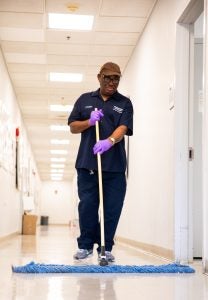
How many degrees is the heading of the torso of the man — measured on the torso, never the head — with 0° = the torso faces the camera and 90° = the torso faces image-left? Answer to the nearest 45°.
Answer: approximately 0°

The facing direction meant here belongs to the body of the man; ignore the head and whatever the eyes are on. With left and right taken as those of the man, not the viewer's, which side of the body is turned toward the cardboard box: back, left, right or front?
back

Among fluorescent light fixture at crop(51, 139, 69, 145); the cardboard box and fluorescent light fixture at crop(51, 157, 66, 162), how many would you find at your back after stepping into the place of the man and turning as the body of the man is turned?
3

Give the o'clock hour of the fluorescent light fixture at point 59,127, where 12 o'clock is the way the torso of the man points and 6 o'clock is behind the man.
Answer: The fluorescent light fixture is roughly at 6 o'clock from the man.

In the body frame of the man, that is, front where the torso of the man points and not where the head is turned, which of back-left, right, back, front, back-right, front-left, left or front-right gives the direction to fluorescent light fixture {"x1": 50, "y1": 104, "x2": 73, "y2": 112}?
back

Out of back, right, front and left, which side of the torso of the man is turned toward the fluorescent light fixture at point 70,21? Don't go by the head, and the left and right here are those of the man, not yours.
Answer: back

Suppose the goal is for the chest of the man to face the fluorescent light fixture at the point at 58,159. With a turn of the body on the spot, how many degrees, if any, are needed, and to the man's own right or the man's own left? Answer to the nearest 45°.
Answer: approximately 180°

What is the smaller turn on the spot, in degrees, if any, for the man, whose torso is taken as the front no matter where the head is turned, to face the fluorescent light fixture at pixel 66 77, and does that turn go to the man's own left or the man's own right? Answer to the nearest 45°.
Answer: approximately 180°

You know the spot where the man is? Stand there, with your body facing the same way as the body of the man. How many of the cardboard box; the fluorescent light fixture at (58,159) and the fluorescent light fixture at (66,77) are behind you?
3

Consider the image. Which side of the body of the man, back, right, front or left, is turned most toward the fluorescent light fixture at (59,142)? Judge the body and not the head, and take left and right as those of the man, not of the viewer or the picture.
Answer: back
